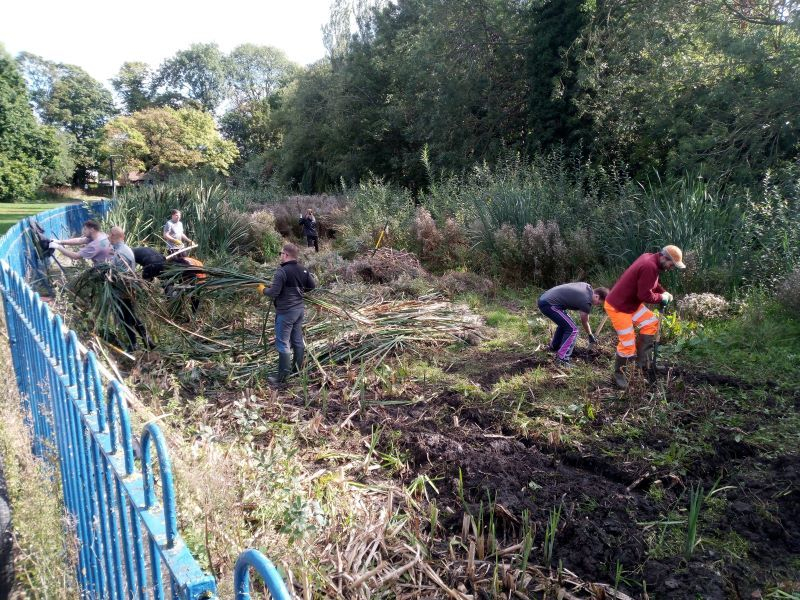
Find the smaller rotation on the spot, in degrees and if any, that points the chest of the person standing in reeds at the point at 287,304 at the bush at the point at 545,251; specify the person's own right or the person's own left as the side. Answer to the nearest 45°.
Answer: approximately 90° to the person's own right

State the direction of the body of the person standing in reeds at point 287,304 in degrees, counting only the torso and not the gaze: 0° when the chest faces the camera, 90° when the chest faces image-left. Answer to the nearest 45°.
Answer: approximately 135°
